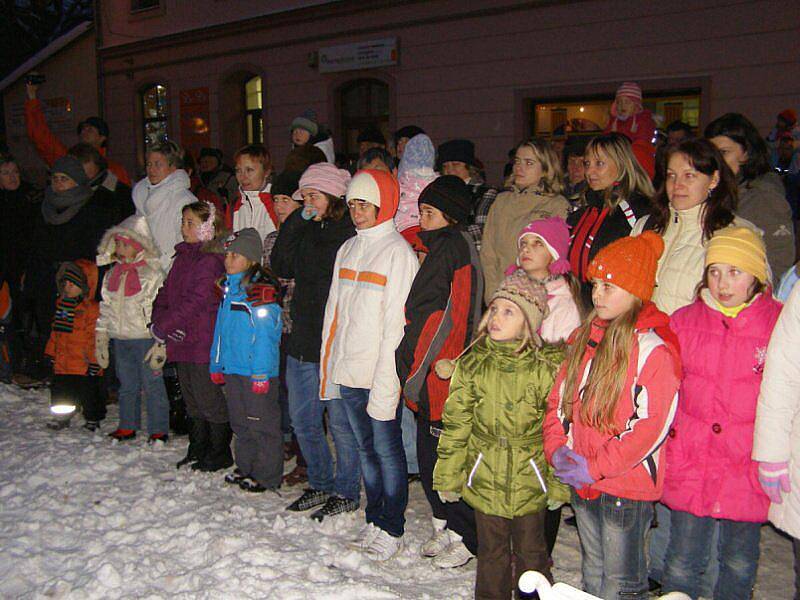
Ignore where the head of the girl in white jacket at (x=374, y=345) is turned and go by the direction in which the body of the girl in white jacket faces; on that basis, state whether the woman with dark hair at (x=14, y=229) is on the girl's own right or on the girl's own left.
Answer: on the girl's own right

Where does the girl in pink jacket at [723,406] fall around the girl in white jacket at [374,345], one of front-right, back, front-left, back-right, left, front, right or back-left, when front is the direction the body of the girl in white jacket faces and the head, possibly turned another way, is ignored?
left

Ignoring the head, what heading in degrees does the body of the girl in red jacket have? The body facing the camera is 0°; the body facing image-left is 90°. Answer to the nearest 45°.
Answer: approximately 45°

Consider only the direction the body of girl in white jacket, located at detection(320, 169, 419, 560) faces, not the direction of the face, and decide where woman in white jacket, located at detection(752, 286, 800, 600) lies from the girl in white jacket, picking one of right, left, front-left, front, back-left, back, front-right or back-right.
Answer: left

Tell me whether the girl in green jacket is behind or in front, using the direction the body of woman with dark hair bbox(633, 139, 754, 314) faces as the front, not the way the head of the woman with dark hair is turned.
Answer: in front

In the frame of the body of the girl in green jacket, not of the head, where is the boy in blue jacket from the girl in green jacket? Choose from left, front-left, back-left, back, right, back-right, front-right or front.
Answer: back-right

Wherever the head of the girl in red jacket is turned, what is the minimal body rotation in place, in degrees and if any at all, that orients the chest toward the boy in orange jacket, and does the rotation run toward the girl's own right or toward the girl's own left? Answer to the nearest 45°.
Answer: approximately 90° to the girl's own right

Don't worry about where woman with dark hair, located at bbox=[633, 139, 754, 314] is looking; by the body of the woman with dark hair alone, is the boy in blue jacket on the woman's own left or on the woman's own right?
on the woman's own right

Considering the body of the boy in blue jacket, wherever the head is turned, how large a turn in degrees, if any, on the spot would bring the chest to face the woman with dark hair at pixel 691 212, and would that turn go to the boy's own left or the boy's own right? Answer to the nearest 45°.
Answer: approximately 90° to the boy's own left
